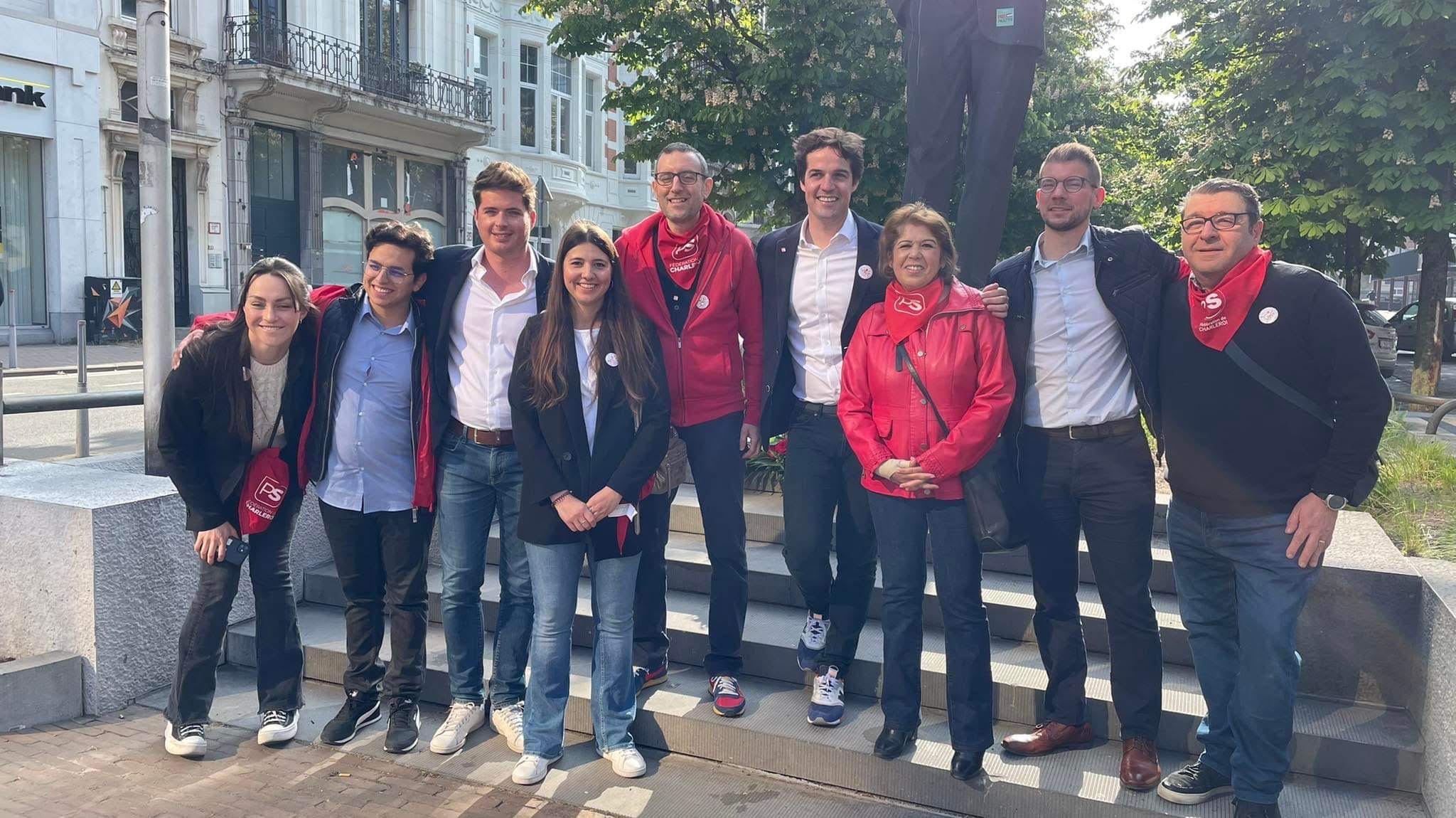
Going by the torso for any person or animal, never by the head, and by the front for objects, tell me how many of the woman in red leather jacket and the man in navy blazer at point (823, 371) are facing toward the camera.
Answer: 2

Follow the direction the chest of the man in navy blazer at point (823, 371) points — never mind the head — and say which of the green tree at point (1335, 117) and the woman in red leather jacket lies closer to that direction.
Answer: the woman in red leather jacket

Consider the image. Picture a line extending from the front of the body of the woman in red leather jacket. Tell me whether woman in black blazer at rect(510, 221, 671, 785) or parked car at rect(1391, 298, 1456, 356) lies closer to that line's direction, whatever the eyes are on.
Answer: the woman in black blazer

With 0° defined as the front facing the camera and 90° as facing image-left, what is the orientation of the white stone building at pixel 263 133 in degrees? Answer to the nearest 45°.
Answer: approximately 315°

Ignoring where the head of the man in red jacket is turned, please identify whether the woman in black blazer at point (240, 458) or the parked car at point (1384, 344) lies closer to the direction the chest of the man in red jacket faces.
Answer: the woman in black blazer

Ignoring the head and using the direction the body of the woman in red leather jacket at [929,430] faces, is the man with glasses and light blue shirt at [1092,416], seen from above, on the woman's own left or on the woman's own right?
on the woman's own left

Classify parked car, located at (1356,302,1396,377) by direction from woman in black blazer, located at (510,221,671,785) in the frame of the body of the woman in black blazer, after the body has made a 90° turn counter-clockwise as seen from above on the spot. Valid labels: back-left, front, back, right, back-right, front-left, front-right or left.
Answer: front-left

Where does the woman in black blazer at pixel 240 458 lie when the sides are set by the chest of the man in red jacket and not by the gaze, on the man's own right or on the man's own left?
on the man's own right
